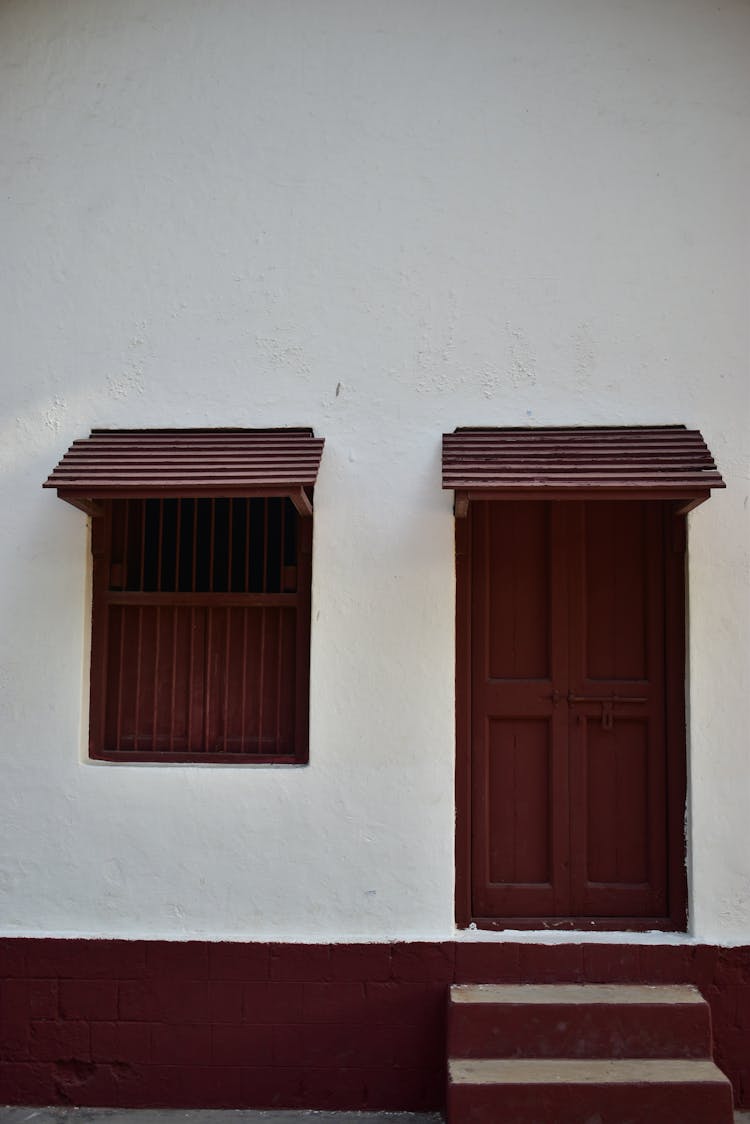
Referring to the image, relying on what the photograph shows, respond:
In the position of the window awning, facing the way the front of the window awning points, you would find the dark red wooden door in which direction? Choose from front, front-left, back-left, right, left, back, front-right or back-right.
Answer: left

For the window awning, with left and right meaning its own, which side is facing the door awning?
left

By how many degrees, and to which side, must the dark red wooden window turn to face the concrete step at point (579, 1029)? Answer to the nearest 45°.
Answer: approximately 45° to its left

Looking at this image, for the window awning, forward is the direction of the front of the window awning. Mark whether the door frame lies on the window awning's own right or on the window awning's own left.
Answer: on the window awning's own left

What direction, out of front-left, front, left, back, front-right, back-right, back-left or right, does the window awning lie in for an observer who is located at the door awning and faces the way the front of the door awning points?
right
